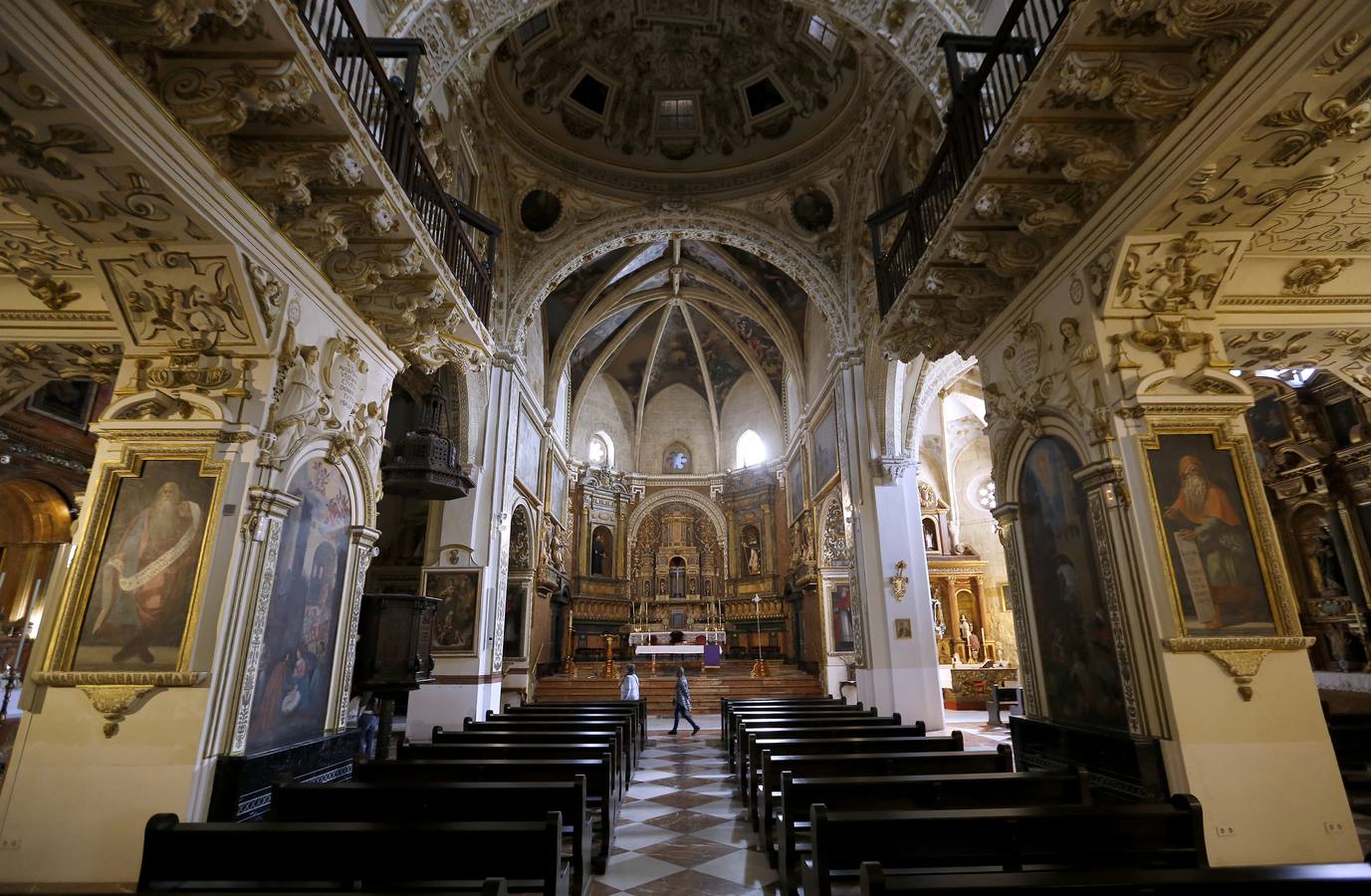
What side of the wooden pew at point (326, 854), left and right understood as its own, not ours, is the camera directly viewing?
back

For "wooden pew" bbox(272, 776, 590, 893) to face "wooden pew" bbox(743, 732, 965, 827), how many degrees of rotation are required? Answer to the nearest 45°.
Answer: approximately 90° to its right

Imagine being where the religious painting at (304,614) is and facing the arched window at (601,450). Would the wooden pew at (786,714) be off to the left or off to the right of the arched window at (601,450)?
right

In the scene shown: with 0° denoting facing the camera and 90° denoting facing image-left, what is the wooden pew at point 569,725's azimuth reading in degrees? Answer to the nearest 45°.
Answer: approximately 180°

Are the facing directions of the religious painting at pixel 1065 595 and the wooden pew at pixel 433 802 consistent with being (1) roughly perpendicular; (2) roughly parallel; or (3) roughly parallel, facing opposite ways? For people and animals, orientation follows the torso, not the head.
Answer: roughly perpendicular

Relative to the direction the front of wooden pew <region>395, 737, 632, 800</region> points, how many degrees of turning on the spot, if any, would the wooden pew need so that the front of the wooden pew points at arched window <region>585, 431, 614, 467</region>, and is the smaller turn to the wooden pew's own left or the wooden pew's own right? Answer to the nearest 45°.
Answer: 0° — it already faces it

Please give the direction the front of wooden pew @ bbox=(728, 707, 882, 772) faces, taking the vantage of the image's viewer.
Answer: facing away from the viewer

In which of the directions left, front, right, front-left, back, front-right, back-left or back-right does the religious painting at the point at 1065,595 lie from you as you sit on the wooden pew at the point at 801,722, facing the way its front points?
back-right

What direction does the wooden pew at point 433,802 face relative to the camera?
away from the camera
